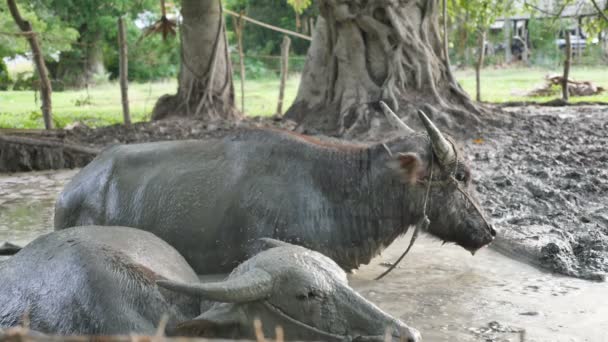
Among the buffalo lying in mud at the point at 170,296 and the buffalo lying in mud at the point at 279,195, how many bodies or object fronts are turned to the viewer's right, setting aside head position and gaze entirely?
2

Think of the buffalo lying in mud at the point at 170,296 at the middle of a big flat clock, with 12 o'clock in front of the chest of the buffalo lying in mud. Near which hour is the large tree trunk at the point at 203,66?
The large tree trunk is roughly at 9 o'clock from the buffalo lying in mud.

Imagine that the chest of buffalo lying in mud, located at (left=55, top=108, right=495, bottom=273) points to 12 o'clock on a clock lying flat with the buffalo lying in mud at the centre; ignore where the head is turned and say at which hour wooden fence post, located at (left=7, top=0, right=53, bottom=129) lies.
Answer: The wooden fence post is roughly at 8 o'clock from the buffalo lying in mud.

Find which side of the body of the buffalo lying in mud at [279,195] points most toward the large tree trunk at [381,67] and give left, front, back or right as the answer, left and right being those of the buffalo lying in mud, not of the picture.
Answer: left

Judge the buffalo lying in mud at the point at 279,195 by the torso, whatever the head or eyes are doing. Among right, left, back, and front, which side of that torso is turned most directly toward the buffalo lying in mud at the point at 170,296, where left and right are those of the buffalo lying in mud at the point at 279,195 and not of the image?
right

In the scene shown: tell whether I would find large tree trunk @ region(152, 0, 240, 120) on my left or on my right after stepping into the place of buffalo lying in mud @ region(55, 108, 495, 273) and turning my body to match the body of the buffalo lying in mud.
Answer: on my left

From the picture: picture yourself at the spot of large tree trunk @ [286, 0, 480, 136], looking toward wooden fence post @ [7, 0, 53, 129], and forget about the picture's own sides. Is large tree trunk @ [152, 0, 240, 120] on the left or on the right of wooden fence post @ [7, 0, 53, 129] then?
right

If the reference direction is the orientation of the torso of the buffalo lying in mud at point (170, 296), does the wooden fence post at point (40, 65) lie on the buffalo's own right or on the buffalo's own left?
on the buffalo's own left

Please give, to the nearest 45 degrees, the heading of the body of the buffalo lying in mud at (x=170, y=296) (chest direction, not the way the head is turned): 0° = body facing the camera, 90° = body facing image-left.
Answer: approximately 270°

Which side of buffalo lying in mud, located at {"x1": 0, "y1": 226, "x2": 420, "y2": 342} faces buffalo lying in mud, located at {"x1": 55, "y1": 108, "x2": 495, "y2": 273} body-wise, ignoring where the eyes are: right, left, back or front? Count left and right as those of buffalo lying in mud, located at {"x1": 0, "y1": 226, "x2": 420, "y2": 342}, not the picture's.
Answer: left

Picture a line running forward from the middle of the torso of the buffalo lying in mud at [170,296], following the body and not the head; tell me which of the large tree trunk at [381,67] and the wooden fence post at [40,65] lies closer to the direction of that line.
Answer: the large tree trunk

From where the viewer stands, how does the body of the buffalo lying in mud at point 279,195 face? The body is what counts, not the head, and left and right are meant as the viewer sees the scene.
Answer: facing to the right of the viewer

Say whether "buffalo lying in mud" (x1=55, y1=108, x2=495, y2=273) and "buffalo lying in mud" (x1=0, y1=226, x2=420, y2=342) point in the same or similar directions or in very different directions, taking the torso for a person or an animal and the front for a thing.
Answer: same or similar directions
